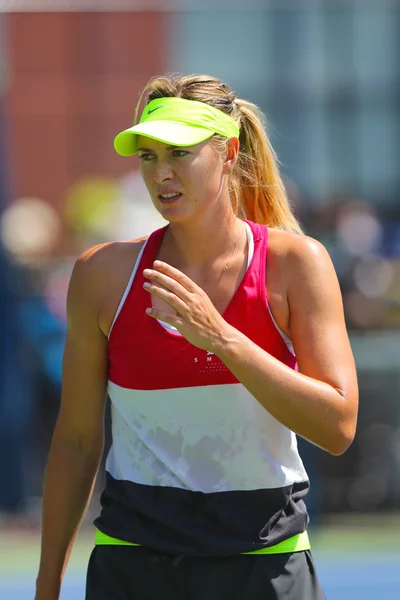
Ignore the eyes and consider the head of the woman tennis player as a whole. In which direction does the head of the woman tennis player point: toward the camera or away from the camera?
toward the camera

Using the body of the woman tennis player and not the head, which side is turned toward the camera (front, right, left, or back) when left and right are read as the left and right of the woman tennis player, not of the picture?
front
